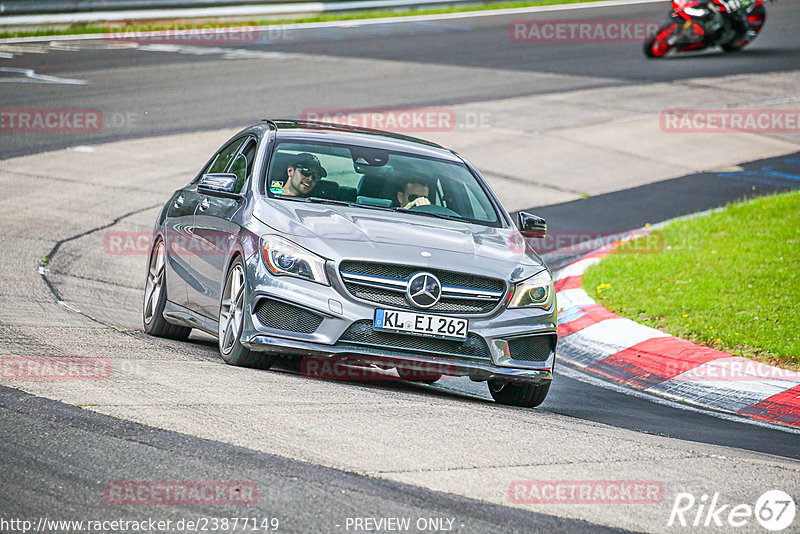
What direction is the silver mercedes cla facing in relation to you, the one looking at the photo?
facing the viewer and to the right of the viewer

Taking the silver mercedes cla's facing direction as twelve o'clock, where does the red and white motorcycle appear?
The red and white motorcycle is roughly at 8 o'clock from the silver mercedes cla.
